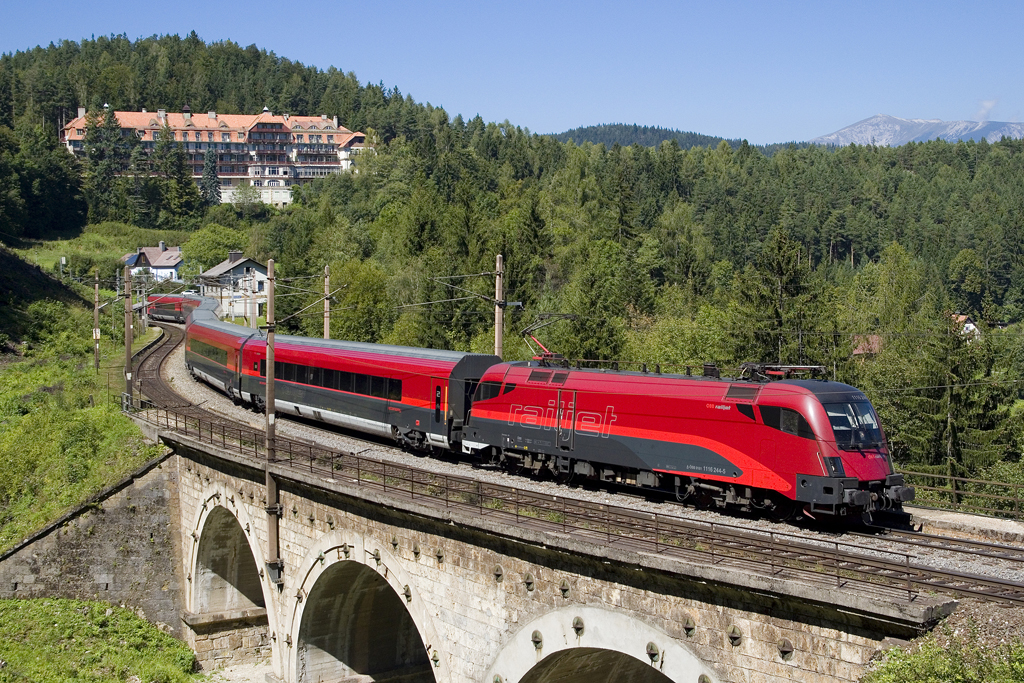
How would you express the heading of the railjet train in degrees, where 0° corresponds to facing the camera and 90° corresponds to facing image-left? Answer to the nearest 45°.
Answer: approximately 315°

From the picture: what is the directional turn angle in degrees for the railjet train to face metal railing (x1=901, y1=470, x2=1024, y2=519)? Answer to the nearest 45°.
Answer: approximately 45° to its left

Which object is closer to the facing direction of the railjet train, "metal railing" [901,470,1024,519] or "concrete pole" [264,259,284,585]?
the metal railing
